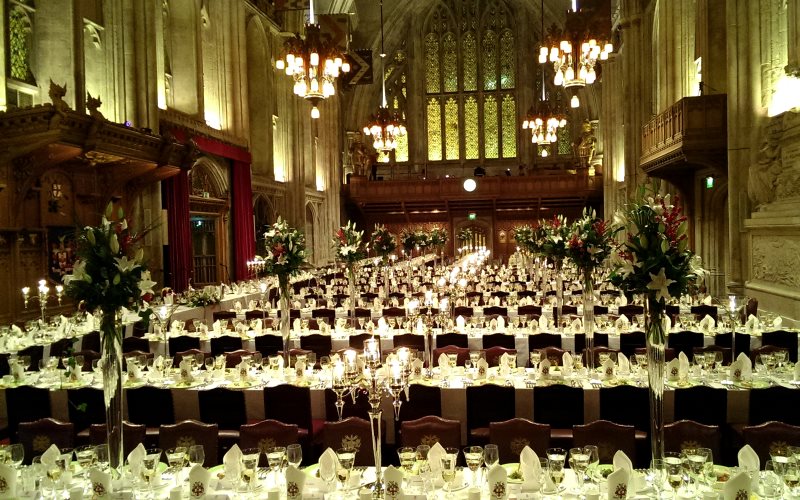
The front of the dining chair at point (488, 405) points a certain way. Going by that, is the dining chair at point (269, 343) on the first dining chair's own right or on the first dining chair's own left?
on the first dining chair's own left

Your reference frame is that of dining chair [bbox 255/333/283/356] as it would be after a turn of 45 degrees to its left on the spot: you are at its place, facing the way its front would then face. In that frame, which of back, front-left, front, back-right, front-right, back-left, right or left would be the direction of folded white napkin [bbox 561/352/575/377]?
back

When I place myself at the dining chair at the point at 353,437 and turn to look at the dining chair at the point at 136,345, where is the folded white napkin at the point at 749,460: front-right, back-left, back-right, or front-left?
back-right

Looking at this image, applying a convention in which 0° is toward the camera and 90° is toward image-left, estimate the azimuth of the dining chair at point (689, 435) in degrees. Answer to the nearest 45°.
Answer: approximately 0°

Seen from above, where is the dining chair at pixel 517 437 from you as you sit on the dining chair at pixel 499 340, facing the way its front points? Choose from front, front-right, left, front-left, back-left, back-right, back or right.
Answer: back

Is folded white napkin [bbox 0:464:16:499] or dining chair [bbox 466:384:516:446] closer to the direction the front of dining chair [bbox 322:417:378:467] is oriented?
the folded white napkin
